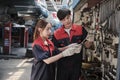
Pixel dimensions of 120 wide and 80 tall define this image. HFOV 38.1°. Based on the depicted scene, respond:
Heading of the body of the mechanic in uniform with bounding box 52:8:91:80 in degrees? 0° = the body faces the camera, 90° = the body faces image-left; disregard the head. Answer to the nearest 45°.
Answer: approximately 0°

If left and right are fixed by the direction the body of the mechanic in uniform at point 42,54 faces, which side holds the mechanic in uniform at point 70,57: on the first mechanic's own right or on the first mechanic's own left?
on the first mechanic's own left

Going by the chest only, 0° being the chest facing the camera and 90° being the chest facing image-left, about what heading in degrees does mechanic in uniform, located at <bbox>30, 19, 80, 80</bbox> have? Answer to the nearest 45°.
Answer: approximately 315°

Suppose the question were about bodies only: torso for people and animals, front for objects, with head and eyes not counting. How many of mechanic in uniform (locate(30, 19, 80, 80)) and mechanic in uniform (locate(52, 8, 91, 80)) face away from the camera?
0

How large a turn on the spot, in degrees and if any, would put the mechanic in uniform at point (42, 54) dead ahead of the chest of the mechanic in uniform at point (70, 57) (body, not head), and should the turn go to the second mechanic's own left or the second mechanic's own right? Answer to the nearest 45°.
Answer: approximately 45° to the second mechanic's own right
